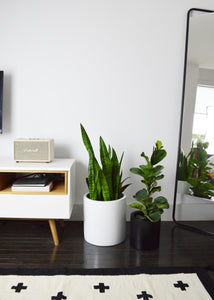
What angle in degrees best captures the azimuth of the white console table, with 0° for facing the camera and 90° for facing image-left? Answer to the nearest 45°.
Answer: approximately 0°

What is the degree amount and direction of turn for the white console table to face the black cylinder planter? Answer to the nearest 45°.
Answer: approximately 90° to its left

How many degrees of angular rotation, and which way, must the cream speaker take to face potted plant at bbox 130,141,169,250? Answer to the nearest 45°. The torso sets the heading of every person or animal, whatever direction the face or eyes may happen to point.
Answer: approximately 45° to its left
